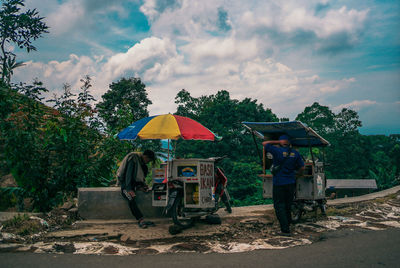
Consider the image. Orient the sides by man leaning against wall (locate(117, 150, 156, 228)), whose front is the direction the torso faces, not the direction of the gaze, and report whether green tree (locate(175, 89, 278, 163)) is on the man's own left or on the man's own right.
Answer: on the man's own left

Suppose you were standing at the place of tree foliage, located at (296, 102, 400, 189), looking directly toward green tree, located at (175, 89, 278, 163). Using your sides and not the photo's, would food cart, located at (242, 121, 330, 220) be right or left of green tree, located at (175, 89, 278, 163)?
left

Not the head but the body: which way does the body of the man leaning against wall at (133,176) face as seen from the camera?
to the viewer's right

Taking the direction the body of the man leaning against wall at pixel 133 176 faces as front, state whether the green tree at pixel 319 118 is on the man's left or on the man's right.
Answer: on the man's left

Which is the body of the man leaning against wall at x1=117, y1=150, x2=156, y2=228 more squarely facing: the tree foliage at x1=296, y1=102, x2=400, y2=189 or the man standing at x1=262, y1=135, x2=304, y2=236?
the man standing

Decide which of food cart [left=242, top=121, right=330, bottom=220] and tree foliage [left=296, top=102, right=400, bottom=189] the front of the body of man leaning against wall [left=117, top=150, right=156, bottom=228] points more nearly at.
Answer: the food cart

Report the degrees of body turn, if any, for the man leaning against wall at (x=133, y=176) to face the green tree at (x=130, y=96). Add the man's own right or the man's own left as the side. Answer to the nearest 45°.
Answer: approximately 90° to the man's own left

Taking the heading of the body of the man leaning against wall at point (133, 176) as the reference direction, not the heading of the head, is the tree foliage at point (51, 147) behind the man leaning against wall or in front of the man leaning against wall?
behind
